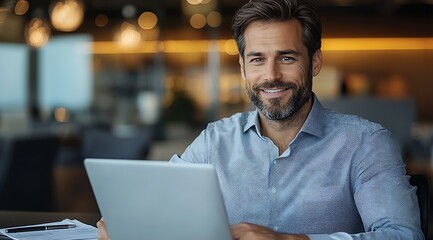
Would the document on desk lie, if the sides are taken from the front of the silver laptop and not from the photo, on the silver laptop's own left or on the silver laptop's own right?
on the silver laptop's own left

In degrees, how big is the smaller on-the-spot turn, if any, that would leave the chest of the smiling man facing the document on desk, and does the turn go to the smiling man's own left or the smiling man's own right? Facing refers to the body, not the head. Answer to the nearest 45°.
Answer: approximately 45° to the smiling man's own right

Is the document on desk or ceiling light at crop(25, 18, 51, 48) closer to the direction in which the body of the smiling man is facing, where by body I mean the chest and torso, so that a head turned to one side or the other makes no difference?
the document on desk

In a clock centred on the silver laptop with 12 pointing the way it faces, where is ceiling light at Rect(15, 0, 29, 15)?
The ceiling light is roughly at 10 o'clock from the silver laptop.

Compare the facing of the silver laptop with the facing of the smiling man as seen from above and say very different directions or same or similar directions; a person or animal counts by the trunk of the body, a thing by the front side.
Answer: very different directions

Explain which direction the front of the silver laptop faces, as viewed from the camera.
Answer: facing away from the viewer and to the right of the viewer

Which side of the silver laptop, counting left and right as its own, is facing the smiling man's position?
front

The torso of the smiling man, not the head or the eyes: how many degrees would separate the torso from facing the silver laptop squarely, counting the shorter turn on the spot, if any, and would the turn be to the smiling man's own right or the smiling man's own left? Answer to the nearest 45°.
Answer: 0° — they already face it
